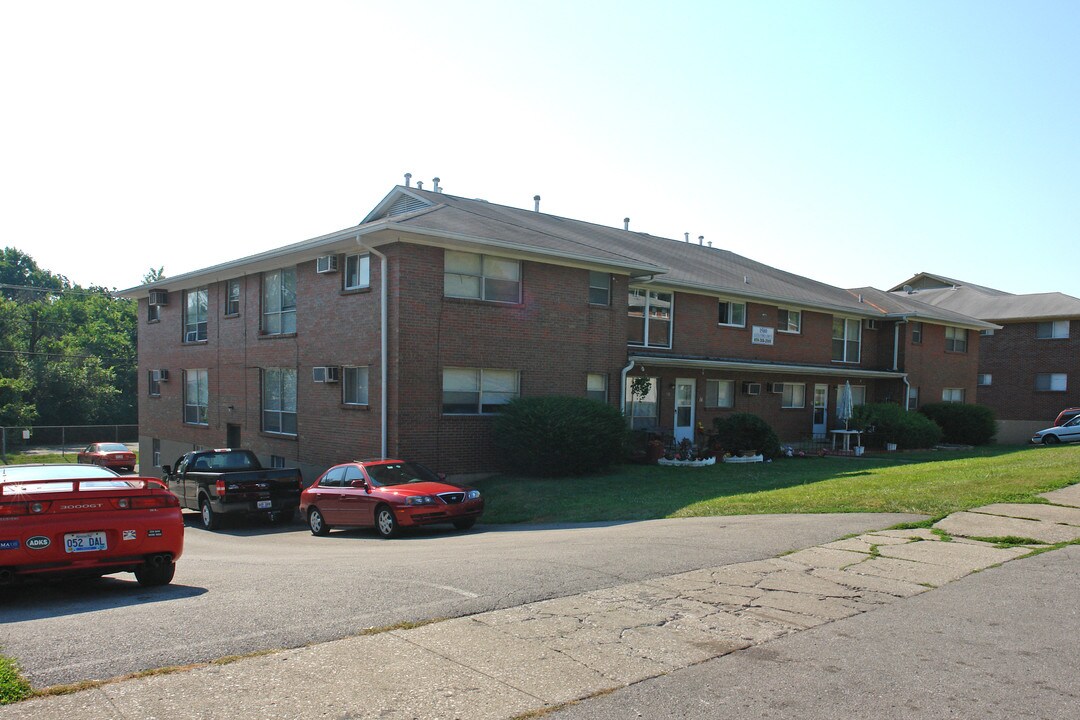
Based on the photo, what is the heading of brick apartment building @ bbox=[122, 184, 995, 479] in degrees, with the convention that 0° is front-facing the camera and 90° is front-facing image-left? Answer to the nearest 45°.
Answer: approximately 315°

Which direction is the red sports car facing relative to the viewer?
away from the camera

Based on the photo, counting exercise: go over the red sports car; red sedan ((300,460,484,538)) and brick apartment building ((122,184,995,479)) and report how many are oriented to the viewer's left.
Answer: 0

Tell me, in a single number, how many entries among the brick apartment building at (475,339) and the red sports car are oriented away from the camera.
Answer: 1

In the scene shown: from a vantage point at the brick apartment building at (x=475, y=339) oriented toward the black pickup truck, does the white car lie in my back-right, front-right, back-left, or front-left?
back-left

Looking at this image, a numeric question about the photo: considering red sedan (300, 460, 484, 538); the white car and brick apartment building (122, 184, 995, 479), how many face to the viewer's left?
1

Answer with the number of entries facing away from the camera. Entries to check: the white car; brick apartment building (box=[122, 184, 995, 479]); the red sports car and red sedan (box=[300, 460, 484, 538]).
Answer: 1

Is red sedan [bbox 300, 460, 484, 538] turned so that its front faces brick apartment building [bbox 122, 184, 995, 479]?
no

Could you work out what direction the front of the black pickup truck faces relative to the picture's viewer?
facing away from the viewer and to the left of the viewer

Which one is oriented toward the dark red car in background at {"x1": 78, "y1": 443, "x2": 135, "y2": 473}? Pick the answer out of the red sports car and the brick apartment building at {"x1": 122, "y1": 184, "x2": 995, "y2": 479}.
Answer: the red sports car

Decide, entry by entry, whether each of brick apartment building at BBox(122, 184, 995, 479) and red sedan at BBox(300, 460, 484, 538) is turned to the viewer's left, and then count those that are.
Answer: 0

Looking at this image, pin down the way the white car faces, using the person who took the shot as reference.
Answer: facing to the left of the viewer

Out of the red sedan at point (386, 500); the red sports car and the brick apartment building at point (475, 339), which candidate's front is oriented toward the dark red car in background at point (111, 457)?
the red sports car

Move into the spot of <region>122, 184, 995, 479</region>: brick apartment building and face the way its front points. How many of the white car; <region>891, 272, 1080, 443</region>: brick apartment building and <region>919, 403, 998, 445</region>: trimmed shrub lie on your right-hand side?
0

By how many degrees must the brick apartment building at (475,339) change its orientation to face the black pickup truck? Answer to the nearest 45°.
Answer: approximately 90° to its right
